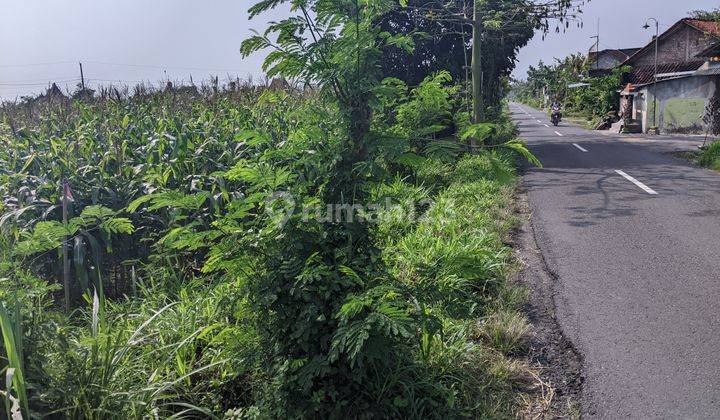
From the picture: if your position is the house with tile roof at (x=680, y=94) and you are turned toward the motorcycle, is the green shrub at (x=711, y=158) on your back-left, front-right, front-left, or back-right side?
back-left

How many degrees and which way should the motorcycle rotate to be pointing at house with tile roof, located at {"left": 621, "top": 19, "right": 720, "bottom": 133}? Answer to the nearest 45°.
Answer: approximately 45° to its left

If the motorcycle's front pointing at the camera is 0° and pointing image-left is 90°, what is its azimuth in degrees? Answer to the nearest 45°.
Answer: approximately 0°

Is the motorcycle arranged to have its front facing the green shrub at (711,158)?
yes

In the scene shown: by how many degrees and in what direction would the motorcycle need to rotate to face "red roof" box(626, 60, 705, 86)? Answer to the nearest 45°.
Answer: approximately 90° to its left
